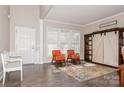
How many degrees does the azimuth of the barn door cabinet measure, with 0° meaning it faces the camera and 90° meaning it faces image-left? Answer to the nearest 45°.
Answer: approximately 45°

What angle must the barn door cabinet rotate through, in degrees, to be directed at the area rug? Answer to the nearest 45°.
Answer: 0° — it already faces it
